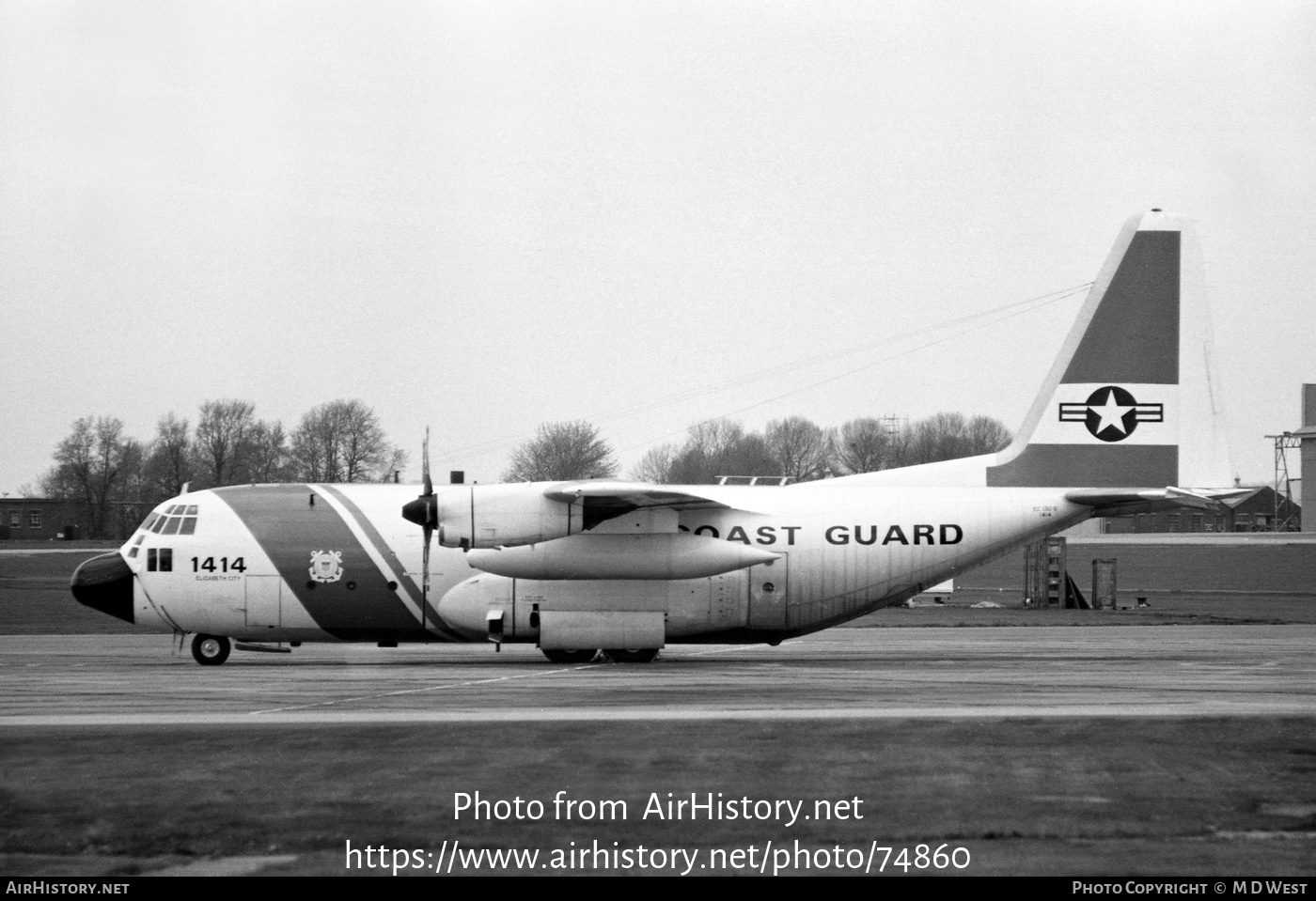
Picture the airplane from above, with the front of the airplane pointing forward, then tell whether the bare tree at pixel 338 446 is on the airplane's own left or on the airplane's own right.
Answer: on the airplane's own right

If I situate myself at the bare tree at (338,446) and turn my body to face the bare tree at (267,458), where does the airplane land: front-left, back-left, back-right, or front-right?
back-left

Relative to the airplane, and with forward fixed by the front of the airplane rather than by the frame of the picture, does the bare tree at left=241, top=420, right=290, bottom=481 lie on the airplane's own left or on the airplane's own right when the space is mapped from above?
on the airplane's own right

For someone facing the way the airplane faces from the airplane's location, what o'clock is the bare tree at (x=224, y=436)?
The bare tree is roughly at 2 o'clock from the airplane.

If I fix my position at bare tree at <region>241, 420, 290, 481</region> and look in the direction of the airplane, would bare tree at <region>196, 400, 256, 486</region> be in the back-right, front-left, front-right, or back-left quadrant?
back-right

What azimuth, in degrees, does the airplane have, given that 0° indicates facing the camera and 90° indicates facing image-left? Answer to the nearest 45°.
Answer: approximately 90°
